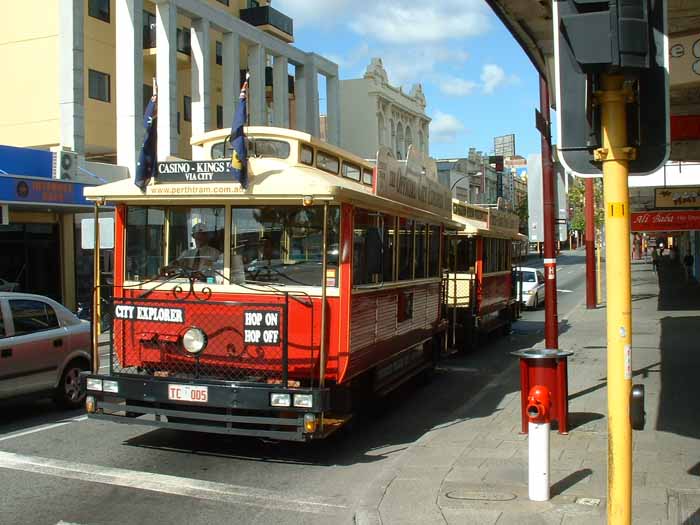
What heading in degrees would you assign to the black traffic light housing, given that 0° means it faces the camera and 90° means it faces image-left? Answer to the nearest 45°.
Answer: approximately 180°

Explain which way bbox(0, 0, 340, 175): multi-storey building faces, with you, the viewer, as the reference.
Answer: facing the viewer and to the right of the viewer

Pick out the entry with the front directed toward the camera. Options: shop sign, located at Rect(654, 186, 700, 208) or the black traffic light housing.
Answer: the shop sign

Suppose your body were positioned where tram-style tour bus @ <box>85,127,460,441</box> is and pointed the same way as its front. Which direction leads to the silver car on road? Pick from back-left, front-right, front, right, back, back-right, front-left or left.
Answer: right

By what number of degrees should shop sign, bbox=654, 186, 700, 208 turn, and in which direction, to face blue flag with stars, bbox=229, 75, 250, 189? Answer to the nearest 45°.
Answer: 0° — it already faces it

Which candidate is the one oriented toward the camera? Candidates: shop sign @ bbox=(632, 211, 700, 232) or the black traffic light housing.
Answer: the shop sign

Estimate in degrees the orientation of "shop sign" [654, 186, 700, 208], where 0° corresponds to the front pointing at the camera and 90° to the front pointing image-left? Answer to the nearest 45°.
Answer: approximately 0°

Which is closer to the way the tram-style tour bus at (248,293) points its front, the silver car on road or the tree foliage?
the silver car on road

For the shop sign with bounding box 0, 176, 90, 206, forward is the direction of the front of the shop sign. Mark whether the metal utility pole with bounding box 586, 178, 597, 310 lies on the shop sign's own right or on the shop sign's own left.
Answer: on the shop sign's own left

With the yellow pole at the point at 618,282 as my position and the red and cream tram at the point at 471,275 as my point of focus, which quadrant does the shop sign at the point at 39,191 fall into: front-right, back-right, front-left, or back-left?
front-left

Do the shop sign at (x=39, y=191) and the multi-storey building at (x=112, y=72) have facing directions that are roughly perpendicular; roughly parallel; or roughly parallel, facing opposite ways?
roughly parallel

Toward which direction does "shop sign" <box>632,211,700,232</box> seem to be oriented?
toward the camera
